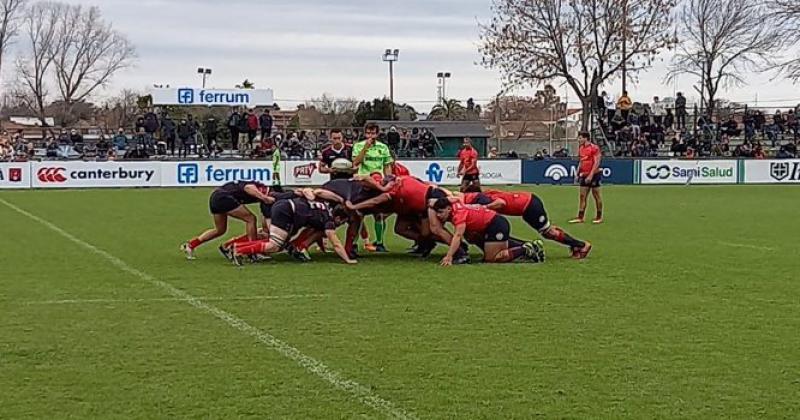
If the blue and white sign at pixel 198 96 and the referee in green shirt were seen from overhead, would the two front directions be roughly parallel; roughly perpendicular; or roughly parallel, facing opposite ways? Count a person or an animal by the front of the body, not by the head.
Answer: roughly parallel

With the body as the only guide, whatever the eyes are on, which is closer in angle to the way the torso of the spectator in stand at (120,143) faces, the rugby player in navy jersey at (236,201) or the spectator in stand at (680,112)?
the rugby player in navy jersey

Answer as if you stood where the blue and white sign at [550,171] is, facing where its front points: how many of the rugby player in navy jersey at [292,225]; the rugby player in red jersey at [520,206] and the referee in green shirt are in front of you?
3

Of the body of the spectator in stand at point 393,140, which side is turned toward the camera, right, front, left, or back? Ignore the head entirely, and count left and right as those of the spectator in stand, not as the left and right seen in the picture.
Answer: front

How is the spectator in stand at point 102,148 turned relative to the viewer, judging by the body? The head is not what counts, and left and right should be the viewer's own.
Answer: facing the viewer

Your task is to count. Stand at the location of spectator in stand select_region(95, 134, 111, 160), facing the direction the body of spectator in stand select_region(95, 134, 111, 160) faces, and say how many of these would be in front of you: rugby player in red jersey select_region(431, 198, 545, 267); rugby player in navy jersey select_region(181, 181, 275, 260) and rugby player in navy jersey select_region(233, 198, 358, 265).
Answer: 3

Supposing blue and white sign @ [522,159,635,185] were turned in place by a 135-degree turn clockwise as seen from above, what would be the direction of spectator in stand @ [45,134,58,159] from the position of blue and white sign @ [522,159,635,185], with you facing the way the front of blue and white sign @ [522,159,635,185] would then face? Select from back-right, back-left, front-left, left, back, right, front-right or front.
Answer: front-left

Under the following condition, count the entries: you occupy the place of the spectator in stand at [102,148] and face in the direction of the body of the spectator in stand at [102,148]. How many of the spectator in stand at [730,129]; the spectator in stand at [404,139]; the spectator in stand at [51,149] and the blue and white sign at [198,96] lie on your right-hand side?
1

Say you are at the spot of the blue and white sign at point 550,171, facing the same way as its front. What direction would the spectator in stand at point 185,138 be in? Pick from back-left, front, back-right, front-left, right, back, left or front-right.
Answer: right

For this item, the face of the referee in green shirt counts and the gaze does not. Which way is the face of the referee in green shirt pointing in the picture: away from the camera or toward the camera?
toward the camera

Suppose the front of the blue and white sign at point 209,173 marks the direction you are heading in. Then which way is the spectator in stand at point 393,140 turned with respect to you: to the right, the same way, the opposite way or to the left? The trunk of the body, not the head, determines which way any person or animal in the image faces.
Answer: the same way

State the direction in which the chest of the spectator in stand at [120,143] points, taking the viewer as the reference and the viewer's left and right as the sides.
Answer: facing the viewer

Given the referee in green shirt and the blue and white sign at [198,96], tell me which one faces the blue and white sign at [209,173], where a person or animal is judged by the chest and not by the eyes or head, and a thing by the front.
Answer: the blue and white sign at [198,96]

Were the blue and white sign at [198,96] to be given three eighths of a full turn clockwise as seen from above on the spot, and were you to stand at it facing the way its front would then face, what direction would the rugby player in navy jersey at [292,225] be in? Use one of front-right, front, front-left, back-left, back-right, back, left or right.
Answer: back-left

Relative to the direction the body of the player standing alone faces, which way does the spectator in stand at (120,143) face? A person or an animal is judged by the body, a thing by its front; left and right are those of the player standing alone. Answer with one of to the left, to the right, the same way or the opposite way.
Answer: to the left

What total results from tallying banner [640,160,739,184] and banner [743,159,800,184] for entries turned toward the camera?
2
